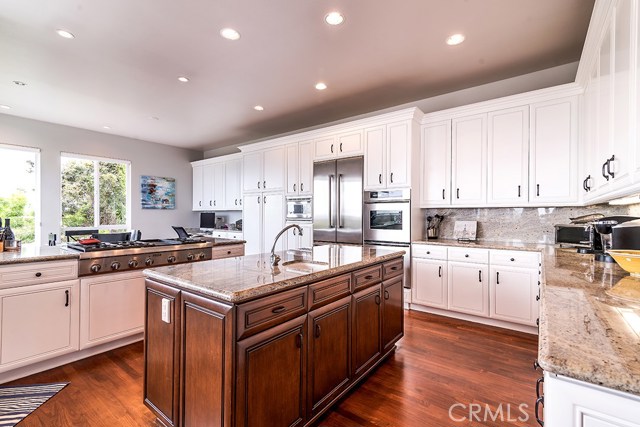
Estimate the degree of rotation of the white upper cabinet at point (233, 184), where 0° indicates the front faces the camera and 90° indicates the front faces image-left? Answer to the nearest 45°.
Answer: approximately 45°

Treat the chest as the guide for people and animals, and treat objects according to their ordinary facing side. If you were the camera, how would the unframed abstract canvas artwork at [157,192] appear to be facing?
facing the viewer and to the right of the viewer

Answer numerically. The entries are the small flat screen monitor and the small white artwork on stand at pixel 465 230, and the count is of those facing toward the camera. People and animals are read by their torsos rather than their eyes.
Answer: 2

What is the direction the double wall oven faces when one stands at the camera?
facing the viewer and to the left of the viewer

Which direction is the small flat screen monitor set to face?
toward the camera

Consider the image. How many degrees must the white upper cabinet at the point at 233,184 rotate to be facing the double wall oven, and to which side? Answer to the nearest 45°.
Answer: approximately 90° to its left

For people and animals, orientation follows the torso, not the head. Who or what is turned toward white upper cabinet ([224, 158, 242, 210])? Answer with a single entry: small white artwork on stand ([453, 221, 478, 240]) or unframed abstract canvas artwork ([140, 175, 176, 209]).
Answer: unframed abstract canvas artwork ([140, 175, 176, 209])

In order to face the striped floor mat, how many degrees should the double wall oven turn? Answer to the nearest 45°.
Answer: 0° — it already faces it

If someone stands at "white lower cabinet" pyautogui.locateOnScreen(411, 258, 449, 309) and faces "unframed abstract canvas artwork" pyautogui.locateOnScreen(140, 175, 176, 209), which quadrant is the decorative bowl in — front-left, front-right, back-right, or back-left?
back-left

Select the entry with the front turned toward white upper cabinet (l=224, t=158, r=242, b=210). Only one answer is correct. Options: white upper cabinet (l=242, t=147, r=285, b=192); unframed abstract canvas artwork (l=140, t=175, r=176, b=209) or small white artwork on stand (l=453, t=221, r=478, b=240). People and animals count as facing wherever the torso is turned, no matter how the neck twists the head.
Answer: unframed abstract canvas artwork (l=140, t=175, r=176, b=209)

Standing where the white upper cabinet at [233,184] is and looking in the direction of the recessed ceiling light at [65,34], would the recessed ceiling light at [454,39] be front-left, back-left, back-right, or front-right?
front-left

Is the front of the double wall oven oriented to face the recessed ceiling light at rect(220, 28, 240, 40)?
yes

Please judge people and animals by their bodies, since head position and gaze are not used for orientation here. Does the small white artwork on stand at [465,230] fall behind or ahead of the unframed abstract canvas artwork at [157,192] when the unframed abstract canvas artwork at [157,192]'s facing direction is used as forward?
ahead

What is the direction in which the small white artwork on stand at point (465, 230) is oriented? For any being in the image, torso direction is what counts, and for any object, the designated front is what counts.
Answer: toward the camera

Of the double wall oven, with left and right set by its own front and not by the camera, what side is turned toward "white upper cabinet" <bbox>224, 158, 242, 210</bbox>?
right

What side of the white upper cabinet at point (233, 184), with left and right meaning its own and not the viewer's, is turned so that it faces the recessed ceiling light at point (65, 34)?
front
